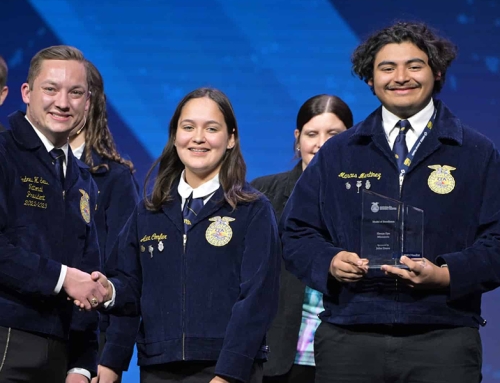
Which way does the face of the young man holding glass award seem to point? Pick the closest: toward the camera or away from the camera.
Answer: toward the camera

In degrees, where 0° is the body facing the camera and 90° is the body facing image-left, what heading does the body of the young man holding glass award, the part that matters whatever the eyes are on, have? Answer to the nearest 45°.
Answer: approximately 0°

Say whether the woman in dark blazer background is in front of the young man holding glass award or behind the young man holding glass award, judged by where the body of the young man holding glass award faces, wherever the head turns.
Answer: behind

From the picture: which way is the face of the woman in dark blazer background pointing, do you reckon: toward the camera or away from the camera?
toward the camera
